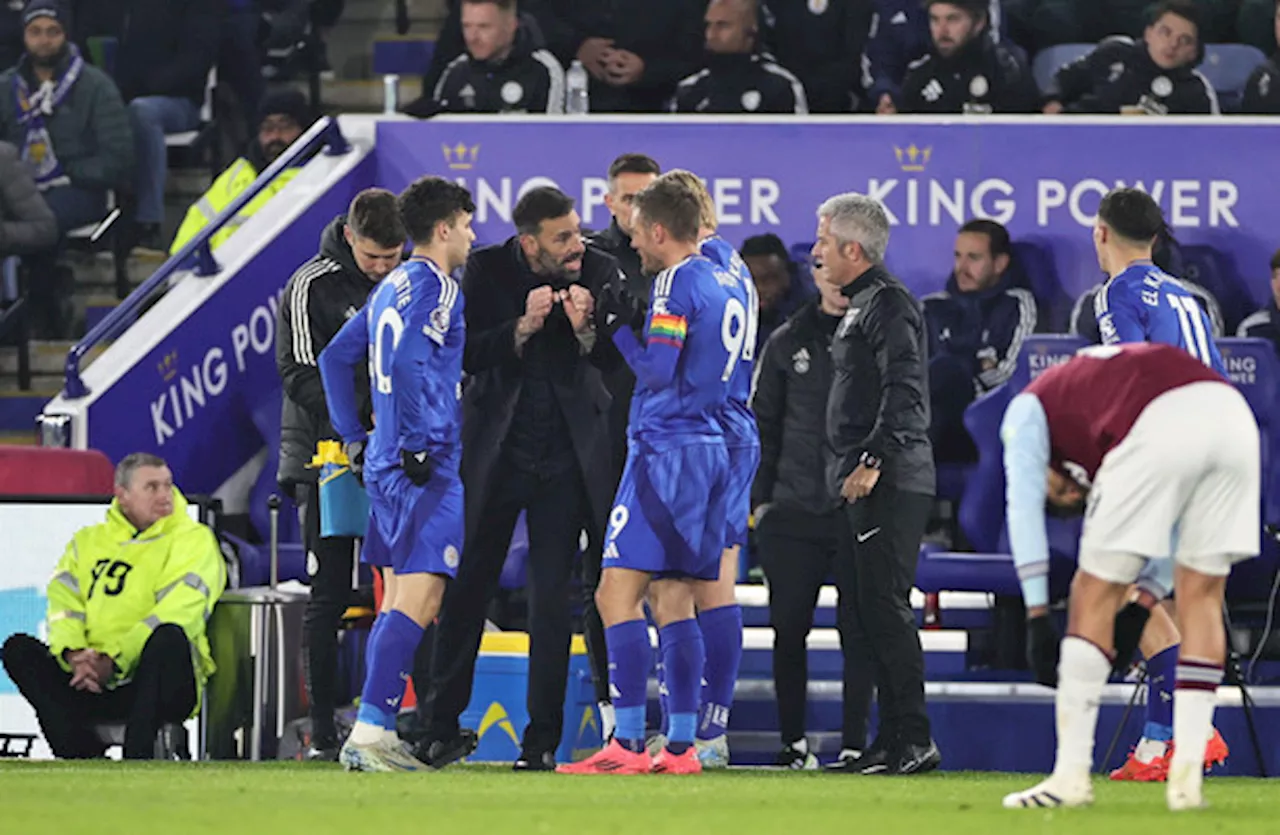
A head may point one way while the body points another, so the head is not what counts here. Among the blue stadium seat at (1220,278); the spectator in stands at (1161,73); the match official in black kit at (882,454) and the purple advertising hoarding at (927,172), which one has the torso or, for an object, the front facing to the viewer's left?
the match official in black kit

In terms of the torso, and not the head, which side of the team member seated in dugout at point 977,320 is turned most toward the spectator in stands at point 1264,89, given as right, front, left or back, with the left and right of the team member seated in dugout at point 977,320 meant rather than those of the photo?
back

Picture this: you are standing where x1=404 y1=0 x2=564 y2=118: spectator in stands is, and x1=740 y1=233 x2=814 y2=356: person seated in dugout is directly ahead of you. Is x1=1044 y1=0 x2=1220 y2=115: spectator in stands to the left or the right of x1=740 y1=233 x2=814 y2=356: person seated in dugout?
left

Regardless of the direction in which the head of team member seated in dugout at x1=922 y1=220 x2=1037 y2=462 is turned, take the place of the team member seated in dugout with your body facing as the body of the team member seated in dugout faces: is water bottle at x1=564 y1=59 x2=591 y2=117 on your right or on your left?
on your right

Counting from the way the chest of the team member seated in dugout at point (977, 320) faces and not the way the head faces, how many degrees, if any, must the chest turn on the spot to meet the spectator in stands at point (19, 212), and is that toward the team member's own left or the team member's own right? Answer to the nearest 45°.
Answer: approximately 45° to the team member's own right

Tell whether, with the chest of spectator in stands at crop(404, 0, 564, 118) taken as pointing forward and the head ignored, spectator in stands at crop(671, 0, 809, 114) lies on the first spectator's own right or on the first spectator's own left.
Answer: on the first spectator's own left

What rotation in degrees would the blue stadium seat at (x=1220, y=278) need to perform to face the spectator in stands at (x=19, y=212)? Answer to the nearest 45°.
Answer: approximately 90° to its right

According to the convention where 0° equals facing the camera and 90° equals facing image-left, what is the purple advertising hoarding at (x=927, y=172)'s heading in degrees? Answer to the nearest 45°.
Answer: approximately 0°

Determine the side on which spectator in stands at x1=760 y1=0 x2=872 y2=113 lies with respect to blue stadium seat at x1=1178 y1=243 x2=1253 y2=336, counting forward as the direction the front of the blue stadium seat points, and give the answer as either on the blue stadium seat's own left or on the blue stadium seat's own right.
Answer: on the blue stadium seat's own right

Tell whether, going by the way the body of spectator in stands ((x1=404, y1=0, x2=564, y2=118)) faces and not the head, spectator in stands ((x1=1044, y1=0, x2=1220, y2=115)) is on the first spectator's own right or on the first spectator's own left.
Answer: on the first spectator's own left

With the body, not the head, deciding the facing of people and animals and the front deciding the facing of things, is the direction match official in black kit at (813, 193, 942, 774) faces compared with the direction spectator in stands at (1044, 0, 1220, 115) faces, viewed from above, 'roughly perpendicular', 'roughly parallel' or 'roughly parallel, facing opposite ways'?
roughly perpendicular
